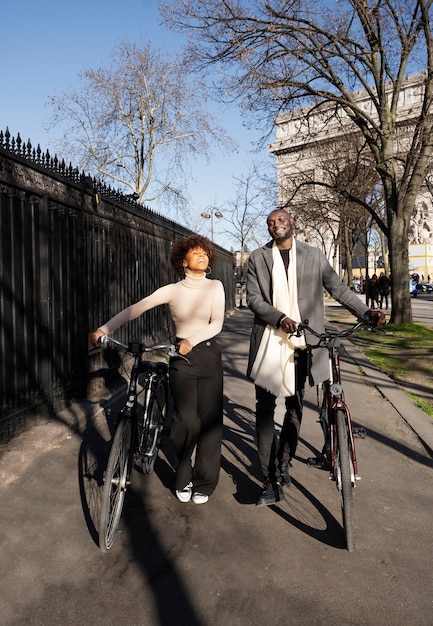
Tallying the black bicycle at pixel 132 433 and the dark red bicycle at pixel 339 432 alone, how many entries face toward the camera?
2

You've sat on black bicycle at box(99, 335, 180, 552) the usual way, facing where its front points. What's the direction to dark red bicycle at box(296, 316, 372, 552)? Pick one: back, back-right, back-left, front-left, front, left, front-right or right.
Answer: left

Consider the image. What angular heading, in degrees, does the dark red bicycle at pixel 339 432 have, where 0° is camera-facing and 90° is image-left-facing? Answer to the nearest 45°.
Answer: approximately 0°

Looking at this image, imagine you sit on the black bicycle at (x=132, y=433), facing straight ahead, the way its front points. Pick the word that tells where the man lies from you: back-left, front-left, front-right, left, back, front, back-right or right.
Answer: left

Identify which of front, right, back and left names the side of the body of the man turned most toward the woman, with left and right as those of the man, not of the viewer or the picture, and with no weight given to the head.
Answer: right

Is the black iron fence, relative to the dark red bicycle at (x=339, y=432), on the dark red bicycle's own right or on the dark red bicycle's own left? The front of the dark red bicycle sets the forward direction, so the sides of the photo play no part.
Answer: on the dark red bicycle's own right

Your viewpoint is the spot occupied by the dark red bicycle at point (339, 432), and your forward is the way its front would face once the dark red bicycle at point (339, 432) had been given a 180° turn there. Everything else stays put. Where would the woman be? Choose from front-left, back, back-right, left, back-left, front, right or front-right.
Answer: left

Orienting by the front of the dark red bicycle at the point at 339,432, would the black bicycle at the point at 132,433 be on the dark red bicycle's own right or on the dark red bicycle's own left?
on the dark red bicycle's own right

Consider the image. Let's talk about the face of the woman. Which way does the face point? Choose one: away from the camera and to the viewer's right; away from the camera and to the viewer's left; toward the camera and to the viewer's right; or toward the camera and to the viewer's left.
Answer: toward the camera and to the viewer's right
